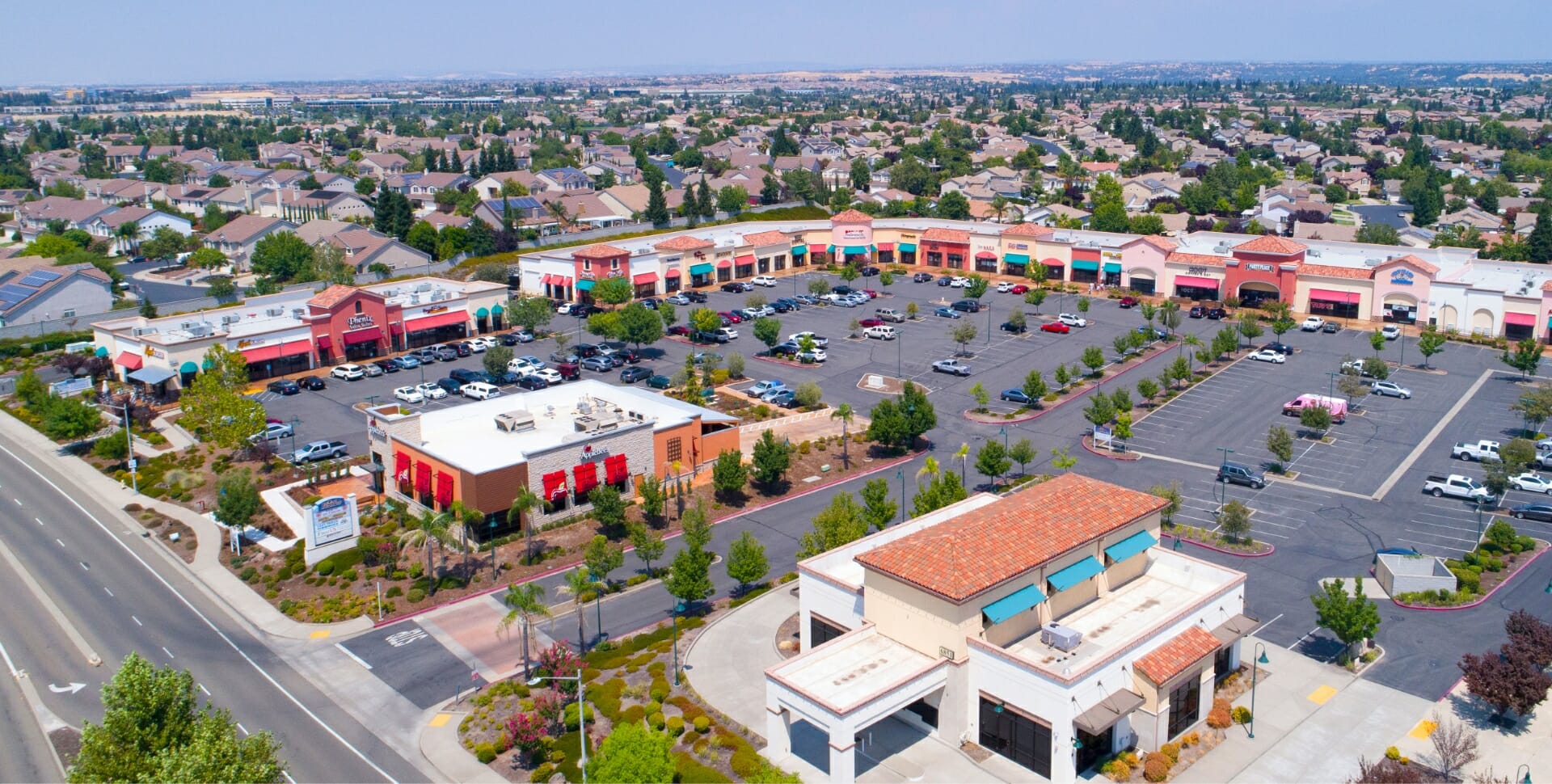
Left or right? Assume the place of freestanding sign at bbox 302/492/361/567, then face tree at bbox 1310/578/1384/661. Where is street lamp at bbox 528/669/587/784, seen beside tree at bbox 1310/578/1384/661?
right

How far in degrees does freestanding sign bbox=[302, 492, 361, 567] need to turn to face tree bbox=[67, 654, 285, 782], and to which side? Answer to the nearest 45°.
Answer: approximately 45° to its right

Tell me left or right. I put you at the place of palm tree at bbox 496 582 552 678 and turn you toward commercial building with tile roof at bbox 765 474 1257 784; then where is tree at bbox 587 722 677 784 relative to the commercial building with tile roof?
right
